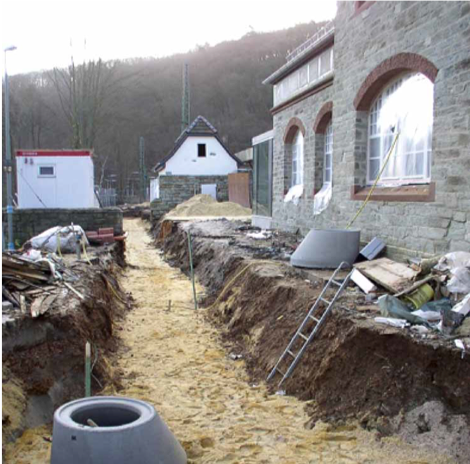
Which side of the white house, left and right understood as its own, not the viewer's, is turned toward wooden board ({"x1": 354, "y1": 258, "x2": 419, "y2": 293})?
front

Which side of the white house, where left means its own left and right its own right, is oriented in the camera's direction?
front

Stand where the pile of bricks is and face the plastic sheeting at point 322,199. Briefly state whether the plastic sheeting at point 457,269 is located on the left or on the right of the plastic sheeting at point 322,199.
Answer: right

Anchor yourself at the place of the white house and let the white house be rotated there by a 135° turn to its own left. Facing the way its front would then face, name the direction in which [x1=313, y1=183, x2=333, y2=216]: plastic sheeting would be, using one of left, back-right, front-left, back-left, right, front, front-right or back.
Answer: back-right

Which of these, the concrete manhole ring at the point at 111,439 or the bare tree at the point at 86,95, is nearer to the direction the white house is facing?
the concrete manhole ring

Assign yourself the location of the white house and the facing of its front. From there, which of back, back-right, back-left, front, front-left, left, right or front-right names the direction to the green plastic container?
front

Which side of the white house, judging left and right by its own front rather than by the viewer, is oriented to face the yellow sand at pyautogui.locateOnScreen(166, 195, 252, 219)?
front

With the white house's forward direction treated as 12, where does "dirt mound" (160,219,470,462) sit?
The dirt mound is roughly at 12 o'clock from the white house.

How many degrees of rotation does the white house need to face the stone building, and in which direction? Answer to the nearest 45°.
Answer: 0° — it already faces it

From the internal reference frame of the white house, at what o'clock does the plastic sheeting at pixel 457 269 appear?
The plastic sheeting is roughly at 12 o'clock from the white house.

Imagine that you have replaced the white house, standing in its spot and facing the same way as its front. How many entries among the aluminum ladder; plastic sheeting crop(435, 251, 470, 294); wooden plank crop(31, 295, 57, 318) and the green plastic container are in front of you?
4

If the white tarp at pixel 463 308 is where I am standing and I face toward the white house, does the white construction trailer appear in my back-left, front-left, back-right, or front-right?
front-left

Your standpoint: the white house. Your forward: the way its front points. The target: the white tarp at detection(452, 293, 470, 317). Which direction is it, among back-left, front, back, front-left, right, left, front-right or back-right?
front

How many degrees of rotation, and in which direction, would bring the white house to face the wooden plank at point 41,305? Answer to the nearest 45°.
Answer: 0° — it already faces it
